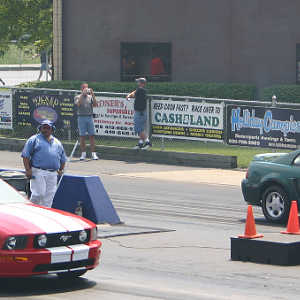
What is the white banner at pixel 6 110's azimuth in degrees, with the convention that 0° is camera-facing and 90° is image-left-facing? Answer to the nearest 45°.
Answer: approximately 0°

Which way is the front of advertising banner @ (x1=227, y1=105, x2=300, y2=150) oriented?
toward the camera

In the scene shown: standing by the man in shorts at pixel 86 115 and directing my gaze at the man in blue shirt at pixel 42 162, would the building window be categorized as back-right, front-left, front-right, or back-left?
back-left

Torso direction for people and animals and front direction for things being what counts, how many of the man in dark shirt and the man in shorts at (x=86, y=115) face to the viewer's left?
1

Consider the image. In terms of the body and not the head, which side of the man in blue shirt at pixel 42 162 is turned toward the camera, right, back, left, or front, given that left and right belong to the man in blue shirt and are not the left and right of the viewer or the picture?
front

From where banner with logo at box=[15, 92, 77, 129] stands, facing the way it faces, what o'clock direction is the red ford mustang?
The red ford mustang is roughly at 12 o'clock from the banner with logo.

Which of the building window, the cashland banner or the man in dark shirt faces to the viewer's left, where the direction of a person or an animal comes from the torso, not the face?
the man in dark shirt

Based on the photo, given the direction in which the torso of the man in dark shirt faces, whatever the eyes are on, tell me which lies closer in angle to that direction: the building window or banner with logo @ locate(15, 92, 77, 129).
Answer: the banner with logo

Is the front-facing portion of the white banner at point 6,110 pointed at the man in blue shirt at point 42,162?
yes

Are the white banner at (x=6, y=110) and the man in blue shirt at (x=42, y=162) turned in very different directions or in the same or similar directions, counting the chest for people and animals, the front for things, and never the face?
same or similar directions

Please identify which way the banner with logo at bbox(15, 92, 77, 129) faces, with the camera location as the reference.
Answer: facing the viewer

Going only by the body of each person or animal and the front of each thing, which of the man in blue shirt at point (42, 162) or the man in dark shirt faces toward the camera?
the man in blue shirt

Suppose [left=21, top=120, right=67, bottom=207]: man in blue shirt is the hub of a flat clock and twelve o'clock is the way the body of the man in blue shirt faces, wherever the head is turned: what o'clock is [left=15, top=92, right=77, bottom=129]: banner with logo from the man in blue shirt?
The banner with logo is roughly at 6 o'clock from the man in blue shirt.
